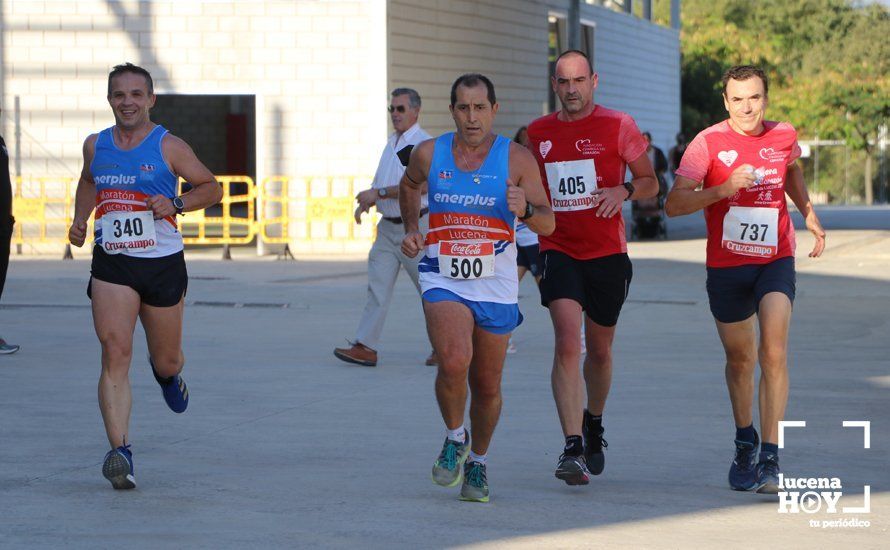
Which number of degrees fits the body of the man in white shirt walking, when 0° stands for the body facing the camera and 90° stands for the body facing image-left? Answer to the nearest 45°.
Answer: approximately 90°

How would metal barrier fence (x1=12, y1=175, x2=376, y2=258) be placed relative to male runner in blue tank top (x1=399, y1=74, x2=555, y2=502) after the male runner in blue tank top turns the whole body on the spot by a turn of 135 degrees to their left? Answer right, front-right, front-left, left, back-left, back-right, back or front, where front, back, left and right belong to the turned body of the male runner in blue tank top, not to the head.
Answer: front-left

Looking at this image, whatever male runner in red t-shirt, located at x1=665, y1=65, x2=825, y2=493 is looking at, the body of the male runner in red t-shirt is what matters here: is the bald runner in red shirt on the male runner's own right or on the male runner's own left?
on the male runner's own right

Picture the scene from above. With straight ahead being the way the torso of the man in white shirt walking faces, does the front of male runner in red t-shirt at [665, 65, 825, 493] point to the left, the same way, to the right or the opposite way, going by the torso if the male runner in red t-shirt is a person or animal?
to the left

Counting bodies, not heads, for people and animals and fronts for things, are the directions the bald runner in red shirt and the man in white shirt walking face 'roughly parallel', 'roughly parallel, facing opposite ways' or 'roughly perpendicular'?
roughly perpendicular
